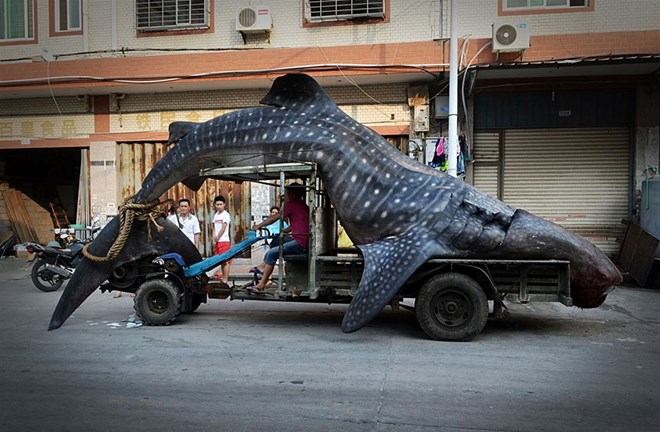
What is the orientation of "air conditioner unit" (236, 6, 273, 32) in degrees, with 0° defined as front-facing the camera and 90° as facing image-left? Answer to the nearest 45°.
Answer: approximately 0°

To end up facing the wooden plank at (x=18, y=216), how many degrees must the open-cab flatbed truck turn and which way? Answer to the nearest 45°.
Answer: approximately 45° to its right

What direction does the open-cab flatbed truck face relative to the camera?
to the viewer's left

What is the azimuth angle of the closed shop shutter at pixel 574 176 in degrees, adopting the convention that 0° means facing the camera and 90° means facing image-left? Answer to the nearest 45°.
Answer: approximately 0°

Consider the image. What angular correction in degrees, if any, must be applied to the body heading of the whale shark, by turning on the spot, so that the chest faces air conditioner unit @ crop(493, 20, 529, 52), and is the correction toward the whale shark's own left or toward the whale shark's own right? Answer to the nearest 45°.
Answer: approximately 45° to the whale shark's own left

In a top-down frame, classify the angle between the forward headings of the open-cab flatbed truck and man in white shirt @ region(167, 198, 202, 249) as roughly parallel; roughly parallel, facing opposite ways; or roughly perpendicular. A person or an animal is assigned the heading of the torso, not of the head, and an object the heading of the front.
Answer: roughly perpendicular

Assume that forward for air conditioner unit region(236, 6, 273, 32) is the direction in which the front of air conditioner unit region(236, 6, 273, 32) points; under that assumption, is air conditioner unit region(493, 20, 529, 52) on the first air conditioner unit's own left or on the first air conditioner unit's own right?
on the first air conditioner unit's own left

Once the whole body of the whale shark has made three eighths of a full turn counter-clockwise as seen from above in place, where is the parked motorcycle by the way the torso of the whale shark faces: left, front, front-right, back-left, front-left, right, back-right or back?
front

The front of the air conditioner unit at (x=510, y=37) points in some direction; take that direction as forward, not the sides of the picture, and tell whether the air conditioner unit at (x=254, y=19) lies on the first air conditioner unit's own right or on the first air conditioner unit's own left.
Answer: on the first air conditioner unit's own right

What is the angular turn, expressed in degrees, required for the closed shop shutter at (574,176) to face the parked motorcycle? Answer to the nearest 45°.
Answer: approximately 45° to its right

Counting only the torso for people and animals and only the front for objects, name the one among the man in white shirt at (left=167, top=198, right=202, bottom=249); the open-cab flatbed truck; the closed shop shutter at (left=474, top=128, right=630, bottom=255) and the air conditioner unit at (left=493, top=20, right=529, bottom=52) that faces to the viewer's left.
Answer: the open-cab flatbed truck

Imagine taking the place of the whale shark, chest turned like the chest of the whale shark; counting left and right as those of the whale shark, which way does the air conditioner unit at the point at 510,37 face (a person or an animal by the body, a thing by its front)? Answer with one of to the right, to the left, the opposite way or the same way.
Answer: to the right

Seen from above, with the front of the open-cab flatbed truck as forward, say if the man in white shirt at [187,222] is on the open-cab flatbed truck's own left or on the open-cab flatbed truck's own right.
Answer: on the open-cab flatbed truck's own right

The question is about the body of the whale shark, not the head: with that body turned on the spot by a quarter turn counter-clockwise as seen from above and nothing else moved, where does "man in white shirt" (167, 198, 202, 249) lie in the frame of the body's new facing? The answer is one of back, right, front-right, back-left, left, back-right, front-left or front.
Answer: front-left
